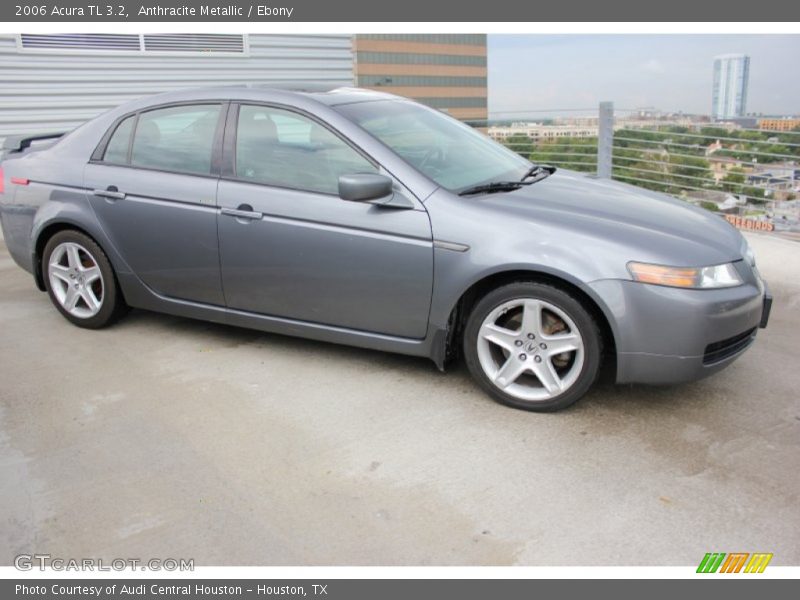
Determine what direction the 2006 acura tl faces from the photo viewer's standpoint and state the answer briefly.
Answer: facing the viewer and to the right of the viewer

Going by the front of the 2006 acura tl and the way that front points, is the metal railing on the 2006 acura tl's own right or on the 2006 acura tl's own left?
on the 2006 acura tl's own left
